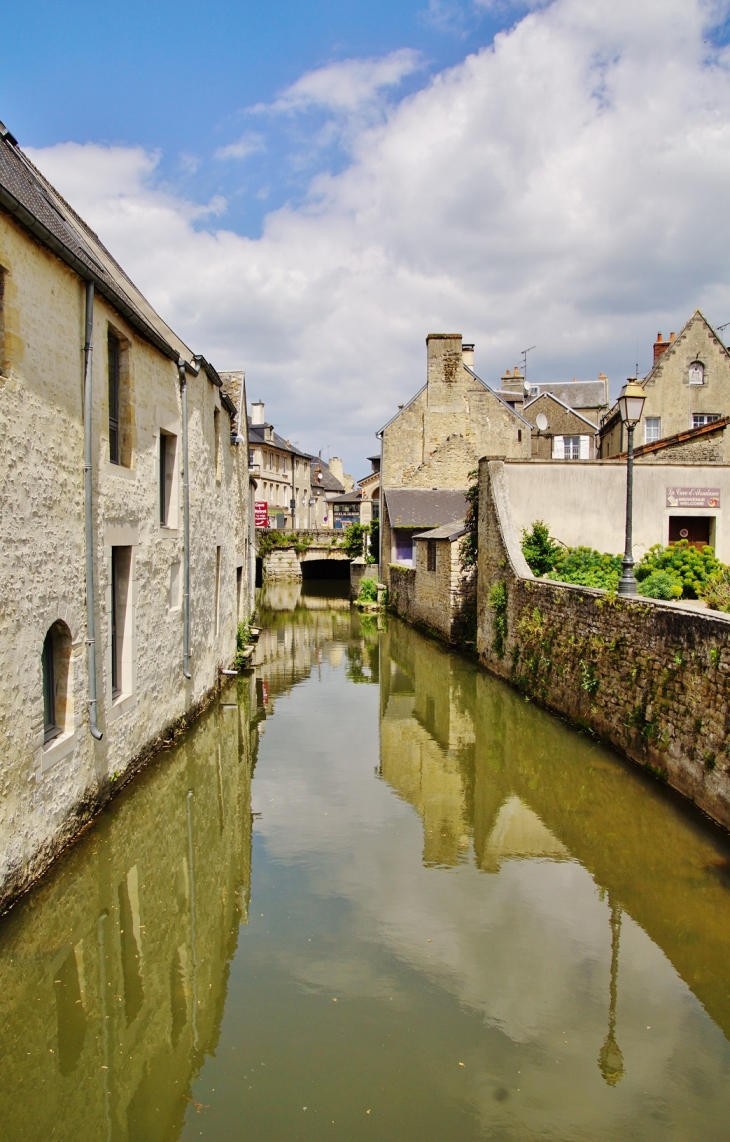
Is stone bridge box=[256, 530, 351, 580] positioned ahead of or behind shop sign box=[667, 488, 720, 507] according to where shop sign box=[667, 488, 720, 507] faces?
behind

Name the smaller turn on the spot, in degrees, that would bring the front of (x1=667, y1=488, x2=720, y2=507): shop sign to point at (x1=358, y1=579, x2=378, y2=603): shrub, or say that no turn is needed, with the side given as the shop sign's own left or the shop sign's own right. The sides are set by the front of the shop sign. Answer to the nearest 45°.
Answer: approximately 135° to the shop sign's own right

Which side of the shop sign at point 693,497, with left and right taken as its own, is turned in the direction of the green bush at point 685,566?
front

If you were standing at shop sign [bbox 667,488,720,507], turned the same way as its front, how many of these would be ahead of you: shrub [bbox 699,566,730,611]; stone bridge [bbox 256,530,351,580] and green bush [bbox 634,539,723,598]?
2

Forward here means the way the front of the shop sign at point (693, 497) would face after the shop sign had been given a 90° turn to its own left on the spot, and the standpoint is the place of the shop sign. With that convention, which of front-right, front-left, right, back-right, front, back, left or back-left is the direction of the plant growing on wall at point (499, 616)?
back-right

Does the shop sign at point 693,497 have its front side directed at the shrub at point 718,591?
yes

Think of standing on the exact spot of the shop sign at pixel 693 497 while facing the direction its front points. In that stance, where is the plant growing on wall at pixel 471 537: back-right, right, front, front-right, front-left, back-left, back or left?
right

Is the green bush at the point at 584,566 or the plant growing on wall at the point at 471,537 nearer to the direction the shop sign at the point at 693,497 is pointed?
the green bush

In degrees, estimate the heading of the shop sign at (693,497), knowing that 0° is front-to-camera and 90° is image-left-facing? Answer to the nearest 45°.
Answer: approximately 0°

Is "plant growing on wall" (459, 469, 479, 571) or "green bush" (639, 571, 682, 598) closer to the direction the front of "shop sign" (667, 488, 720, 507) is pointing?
the green bush

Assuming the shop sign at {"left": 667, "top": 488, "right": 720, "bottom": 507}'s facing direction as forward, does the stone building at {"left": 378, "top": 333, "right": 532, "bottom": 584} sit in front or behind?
behind

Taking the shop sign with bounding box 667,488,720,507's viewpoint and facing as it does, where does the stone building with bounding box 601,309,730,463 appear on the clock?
The stone building is roughly at 6 o'clock from the shop sign.

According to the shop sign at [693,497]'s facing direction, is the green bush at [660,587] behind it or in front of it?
in front
